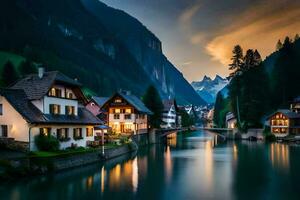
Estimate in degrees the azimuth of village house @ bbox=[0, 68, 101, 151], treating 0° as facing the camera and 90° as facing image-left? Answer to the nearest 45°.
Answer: approximately 315°

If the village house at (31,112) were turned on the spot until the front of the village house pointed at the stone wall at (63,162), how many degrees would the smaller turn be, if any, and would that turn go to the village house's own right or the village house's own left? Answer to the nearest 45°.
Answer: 0° — it already faces it
